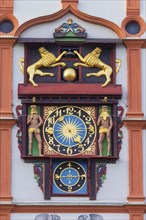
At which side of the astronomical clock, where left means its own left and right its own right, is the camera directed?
front
